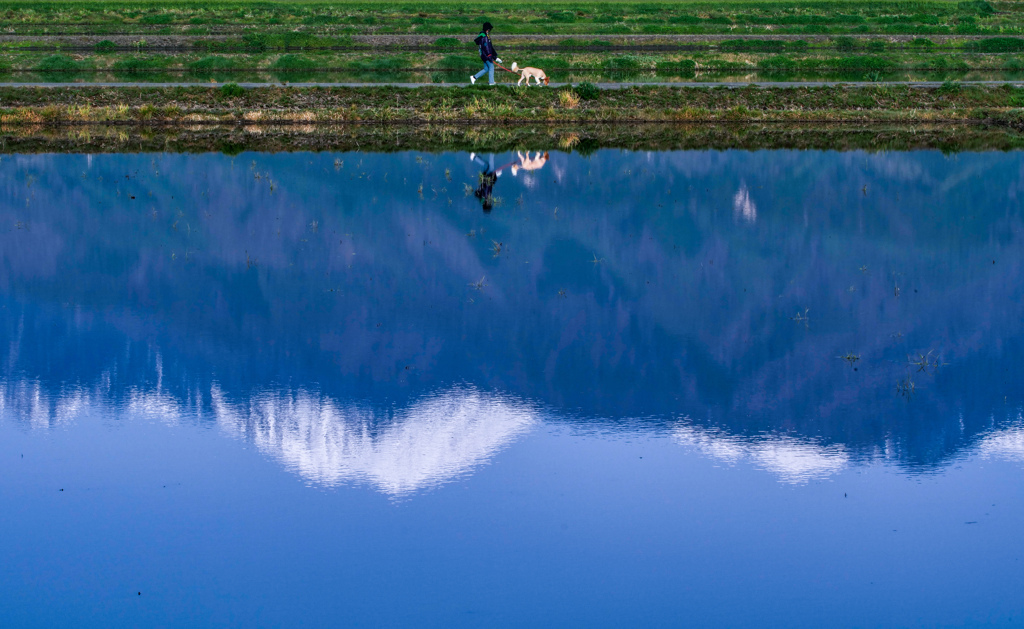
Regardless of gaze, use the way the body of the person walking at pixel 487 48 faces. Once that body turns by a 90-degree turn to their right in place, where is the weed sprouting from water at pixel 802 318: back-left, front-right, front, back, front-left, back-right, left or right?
front

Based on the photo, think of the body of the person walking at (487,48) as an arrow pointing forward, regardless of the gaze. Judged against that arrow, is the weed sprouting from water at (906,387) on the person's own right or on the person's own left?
on the person's own right

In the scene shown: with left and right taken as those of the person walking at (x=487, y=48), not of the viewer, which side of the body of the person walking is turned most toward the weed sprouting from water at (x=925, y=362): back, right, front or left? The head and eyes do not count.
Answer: right

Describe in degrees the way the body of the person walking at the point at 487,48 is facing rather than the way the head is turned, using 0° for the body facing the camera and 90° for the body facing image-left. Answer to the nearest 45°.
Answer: approximately 270°
